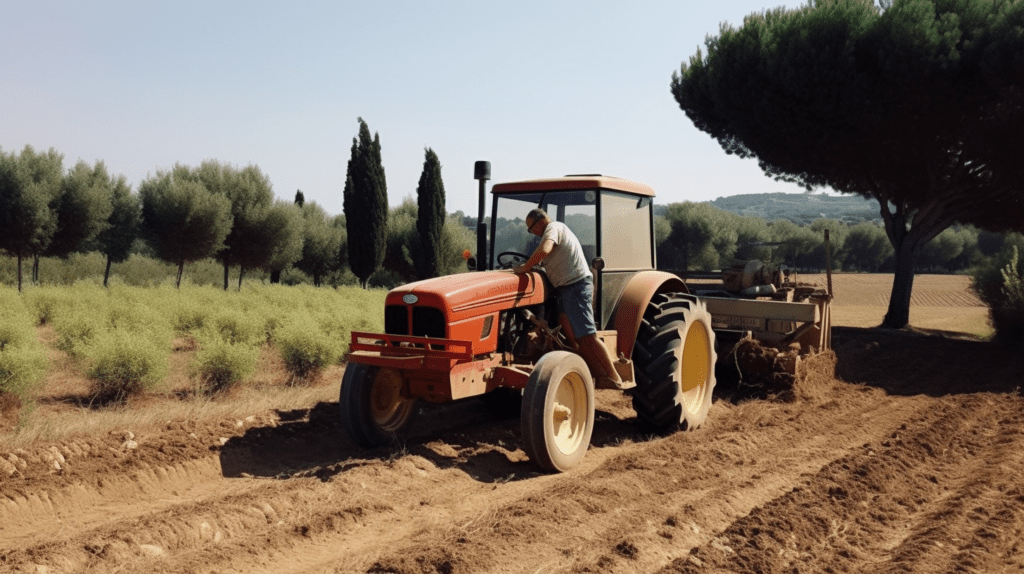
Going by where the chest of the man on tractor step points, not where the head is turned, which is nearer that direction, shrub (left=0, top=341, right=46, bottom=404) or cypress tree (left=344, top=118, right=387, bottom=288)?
the shrub

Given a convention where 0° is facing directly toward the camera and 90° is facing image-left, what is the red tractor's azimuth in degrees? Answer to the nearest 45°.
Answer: approximately 45°

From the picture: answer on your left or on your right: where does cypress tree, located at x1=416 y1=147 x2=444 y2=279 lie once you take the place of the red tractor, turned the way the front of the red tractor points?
on your right

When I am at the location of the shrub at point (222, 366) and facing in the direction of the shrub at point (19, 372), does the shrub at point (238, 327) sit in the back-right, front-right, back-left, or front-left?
back-right

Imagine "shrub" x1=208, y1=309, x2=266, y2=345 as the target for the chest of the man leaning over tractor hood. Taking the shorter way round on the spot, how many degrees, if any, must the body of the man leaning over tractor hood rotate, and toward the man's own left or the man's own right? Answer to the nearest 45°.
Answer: approximately 45° to the man's own right

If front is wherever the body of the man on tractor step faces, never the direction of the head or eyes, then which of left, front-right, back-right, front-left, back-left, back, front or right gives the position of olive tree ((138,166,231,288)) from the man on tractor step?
front-right

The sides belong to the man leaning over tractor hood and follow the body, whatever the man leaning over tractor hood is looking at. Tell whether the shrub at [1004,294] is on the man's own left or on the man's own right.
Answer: on the man's own right

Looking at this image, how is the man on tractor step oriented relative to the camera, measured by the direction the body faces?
to the viewer's left

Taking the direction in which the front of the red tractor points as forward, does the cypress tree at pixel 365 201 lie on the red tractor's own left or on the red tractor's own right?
on the red tractor's own right

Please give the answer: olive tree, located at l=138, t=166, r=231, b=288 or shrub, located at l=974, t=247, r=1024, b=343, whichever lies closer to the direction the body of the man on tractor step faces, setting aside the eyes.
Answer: the olive tree
